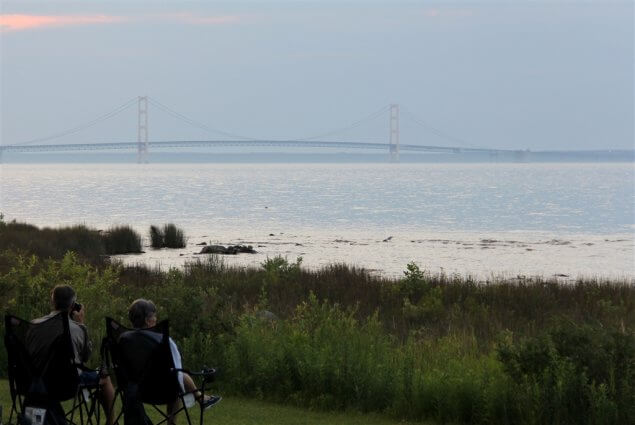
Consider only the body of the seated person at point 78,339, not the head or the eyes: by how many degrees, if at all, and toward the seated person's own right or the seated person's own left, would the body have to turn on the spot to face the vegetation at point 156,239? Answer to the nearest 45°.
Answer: approximately 45° to the seated person's own left

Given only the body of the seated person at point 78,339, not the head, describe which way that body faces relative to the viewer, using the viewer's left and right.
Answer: facing away from the viewer and to the right of the viewer

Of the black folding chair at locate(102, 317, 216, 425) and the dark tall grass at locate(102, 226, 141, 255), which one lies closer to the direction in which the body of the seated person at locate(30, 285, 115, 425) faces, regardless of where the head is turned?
the dark tall grass

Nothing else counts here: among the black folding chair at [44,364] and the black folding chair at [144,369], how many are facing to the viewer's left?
0

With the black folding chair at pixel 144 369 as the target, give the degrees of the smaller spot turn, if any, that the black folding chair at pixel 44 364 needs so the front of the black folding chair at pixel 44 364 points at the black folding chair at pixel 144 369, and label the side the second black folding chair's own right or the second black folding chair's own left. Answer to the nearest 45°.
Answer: approximately 90° to the second black folding chair's own right

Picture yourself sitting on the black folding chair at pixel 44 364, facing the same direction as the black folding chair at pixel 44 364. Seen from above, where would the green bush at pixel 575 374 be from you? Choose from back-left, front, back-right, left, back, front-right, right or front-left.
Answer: front-right

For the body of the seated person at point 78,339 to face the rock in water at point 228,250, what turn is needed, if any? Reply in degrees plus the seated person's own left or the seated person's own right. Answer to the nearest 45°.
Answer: approximately 45° to the seated person's own left

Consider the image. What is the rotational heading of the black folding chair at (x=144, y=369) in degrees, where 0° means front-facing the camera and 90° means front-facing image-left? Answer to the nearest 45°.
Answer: approximately 225°

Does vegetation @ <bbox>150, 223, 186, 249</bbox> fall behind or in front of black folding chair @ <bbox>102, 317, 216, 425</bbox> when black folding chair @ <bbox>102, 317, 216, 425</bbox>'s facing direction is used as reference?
in front

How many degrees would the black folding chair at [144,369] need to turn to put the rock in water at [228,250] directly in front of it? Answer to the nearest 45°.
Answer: approximately 45° to its left

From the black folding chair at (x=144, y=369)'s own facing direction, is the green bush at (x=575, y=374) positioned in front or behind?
in front

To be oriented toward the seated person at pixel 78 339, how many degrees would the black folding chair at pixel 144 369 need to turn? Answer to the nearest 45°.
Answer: approximately 90° to its left

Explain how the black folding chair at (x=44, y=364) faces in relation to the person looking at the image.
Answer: facing away from the viewer and to the right of the viewer

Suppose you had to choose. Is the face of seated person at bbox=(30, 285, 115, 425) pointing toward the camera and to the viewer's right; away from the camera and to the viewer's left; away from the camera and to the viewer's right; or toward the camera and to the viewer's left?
away from the camera and to the viewer's right

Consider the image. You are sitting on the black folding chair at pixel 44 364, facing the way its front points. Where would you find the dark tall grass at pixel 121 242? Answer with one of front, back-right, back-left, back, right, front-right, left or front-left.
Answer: front-left
